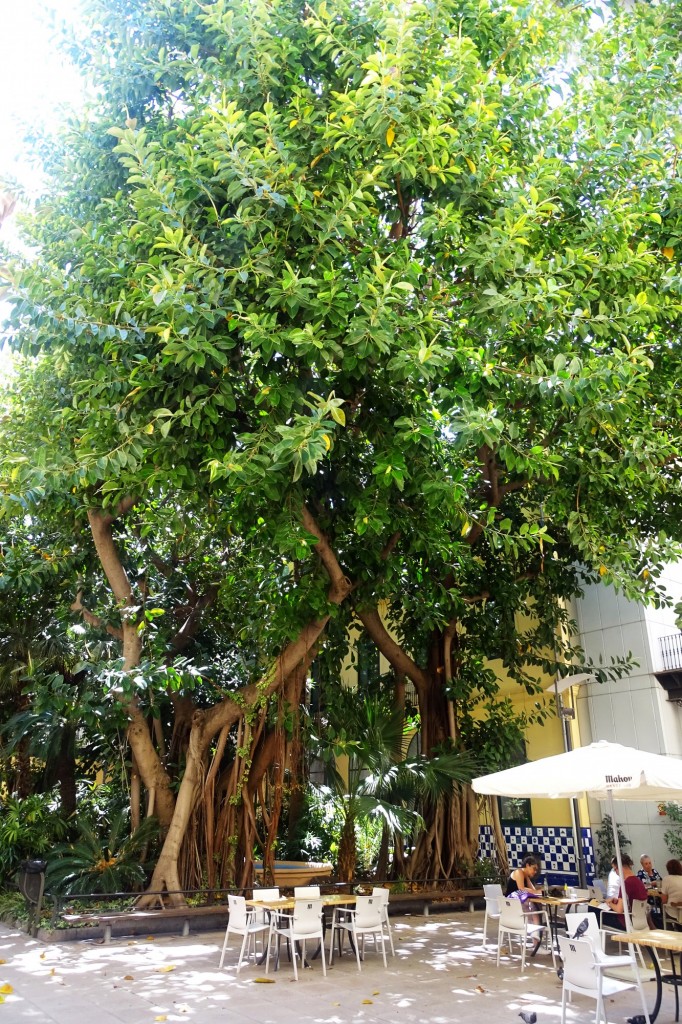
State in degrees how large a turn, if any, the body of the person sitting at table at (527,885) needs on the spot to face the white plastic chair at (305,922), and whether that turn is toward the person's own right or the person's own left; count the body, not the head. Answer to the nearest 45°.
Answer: approximately 135° to the person's own right

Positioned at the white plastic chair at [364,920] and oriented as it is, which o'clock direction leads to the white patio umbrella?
The white patio umbrella is roughly at 6 o'clock from the white plastic chair.

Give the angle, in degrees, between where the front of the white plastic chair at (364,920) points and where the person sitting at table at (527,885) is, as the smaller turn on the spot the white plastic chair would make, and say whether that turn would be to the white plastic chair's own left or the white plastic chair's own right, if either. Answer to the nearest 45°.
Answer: approximately 90° to the white plastic chair's own right

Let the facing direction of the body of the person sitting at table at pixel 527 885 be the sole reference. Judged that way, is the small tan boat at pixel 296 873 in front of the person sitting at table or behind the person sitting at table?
behind

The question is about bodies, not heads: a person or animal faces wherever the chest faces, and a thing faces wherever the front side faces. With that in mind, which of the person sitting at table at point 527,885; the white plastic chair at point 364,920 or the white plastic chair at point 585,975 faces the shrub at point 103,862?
the white plastic chair at point 364,920

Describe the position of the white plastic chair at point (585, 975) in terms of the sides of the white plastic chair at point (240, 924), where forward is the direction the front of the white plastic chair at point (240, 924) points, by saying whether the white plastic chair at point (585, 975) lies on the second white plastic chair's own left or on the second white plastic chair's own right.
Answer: on the second white plastic chair's own right

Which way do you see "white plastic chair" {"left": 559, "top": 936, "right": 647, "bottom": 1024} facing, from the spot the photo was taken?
facing away from the viewer and to the right of the viewer
